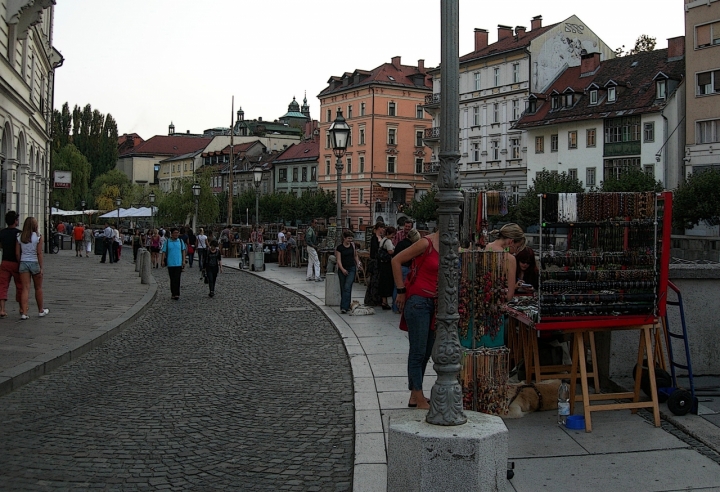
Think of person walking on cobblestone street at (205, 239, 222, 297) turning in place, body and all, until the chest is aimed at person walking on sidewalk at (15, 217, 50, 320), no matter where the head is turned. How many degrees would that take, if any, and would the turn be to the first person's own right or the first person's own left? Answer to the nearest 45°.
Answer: approximately 45° to the first person's own right

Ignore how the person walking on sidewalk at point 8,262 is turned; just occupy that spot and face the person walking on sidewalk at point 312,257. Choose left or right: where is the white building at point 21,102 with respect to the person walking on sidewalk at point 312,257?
left

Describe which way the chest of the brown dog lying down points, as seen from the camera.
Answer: to the viewer's left

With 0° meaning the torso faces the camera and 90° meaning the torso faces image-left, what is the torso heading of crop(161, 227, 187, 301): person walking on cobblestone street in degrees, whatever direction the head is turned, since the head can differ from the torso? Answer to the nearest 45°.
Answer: approximately 0°

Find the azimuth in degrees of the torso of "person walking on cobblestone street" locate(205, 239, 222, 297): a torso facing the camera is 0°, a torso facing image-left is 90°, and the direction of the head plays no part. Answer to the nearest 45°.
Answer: approximately 0°

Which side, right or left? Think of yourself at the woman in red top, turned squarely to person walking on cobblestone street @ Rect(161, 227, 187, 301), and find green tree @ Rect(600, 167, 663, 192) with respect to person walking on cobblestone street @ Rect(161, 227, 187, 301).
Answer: right

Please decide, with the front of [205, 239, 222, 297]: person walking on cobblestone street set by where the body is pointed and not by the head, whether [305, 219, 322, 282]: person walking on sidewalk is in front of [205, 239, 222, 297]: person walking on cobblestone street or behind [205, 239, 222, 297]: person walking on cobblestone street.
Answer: behind
